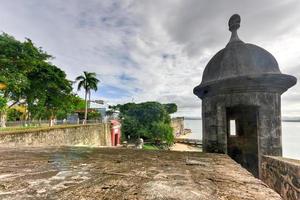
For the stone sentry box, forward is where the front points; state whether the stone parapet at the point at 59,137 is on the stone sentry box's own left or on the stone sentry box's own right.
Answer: on the stone sentry box's own right

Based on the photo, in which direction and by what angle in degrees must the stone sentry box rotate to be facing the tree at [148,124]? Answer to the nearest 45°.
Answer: approximately 135° to its right

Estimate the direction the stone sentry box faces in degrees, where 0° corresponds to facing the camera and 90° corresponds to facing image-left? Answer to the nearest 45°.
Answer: approximately 0°

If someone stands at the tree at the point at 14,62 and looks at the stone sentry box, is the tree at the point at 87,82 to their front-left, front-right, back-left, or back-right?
back-left
